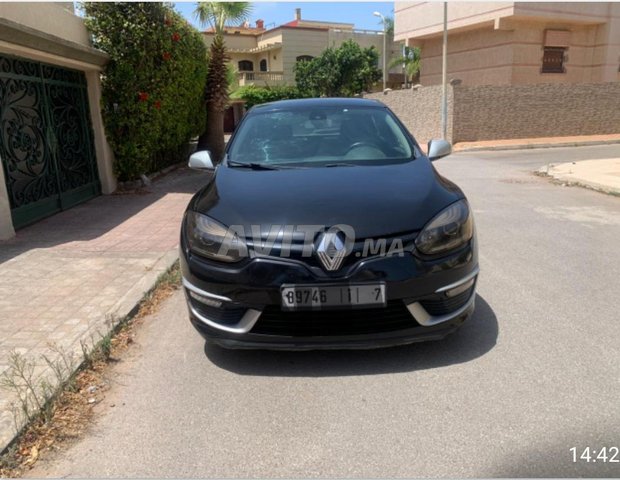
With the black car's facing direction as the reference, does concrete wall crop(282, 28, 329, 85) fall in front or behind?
behind

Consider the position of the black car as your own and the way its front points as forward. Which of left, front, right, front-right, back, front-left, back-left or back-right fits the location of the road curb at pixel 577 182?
back-left

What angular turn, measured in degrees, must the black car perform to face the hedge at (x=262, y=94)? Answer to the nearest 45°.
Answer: approximately 180°

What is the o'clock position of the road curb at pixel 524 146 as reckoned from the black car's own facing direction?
The road curb is roughly at 7 o'clock from the black car.

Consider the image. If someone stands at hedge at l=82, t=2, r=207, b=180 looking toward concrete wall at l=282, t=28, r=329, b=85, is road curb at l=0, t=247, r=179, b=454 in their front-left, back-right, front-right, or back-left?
back-right

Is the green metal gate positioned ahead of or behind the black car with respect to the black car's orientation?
behind

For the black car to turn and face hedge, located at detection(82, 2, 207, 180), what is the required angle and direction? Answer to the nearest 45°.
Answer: approximately 135° to its right

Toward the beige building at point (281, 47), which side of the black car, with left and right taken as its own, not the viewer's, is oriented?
back

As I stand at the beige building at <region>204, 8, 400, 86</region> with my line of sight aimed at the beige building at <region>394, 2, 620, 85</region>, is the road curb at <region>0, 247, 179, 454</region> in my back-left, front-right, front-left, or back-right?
front-right

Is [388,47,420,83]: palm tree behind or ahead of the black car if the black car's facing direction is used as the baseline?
behind

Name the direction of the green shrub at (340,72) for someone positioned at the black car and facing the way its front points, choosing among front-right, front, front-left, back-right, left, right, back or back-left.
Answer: back

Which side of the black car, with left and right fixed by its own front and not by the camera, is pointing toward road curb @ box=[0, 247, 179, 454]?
right

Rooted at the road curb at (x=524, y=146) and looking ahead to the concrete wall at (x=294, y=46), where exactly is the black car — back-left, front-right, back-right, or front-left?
back-left

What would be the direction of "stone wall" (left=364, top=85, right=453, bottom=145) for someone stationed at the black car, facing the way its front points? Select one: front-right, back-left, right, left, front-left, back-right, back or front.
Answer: back

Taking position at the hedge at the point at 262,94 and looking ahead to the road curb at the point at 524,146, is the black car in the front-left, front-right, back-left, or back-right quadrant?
front-right

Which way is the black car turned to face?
toward the camera
